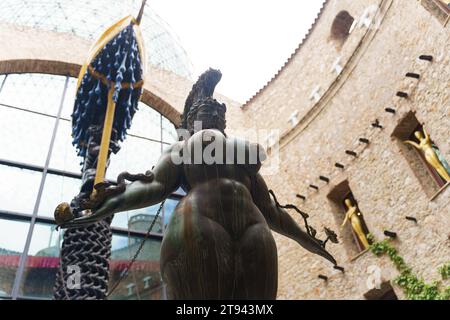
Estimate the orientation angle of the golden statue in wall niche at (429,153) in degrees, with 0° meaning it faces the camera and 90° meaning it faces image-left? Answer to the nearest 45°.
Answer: approximately 45°

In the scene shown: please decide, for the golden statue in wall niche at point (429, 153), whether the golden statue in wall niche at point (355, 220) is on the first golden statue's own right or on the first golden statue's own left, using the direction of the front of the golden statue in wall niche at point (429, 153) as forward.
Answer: on the first golden statue's own right

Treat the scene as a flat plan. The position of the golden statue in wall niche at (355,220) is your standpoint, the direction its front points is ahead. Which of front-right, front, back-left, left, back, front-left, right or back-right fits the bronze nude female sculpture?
front-left

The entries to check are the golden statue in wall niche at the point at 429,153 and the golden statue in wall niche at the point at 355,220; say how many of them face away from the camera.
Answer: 0

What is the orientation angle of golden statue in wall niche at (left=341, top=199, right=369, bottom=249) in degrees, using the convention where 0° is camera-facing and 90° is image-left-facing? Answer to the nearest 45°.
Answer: approximately 45°

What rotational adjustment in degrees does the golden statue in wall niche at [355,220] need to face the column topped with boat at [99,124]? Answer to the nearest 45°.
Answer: approximately 45° to its left
